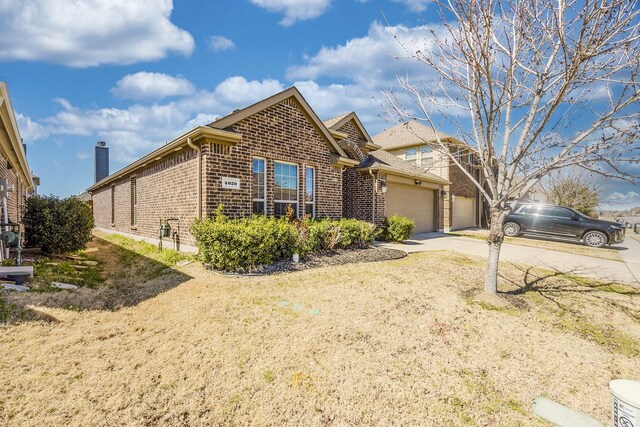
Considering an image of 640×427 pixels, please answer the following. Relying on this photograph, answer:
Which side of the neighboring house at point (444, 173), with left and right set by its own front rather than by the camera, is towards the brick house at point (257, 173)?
right

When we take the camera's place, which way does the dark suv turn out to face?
facing the viewer and to the right of the viewer

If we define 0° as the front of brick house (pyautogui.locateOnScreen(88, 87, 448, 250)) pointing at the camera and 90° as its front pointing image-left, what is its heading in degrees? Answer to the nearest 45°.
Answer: approximately 315°

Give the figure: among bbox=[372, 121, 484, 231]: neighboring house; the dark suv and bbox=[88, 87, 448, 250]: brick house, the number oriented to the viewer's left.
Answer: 0

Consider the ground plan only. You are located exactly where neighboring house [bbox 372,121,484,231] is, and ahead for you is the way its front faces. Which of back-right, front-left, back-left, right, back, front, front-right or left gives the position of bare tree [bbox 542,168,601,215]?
left

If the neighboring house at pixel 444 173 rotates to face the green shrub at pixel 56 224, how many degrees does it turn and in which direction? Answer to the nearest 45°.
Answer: approximately 90° to its right

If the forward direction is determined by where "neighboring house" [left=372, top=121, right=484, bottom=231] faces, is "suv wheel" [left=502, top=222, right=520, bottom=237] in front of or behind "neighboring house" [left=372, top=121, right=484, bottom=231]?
in front

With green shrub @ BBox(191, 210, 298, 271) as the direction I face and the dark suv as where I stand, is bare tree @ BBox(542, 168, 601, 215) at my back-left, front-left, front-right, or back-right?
back-right

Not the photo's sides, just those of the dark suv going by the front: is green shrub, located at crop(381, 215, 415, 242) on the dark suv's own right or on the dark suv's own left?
on the dark suv's own right

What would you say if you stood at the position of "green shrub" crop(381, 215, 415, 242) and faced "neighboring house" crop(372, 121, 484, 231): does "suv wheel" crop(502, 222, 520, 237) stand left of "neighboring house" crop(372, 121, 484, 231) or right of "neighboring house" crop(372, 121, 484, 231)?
right
